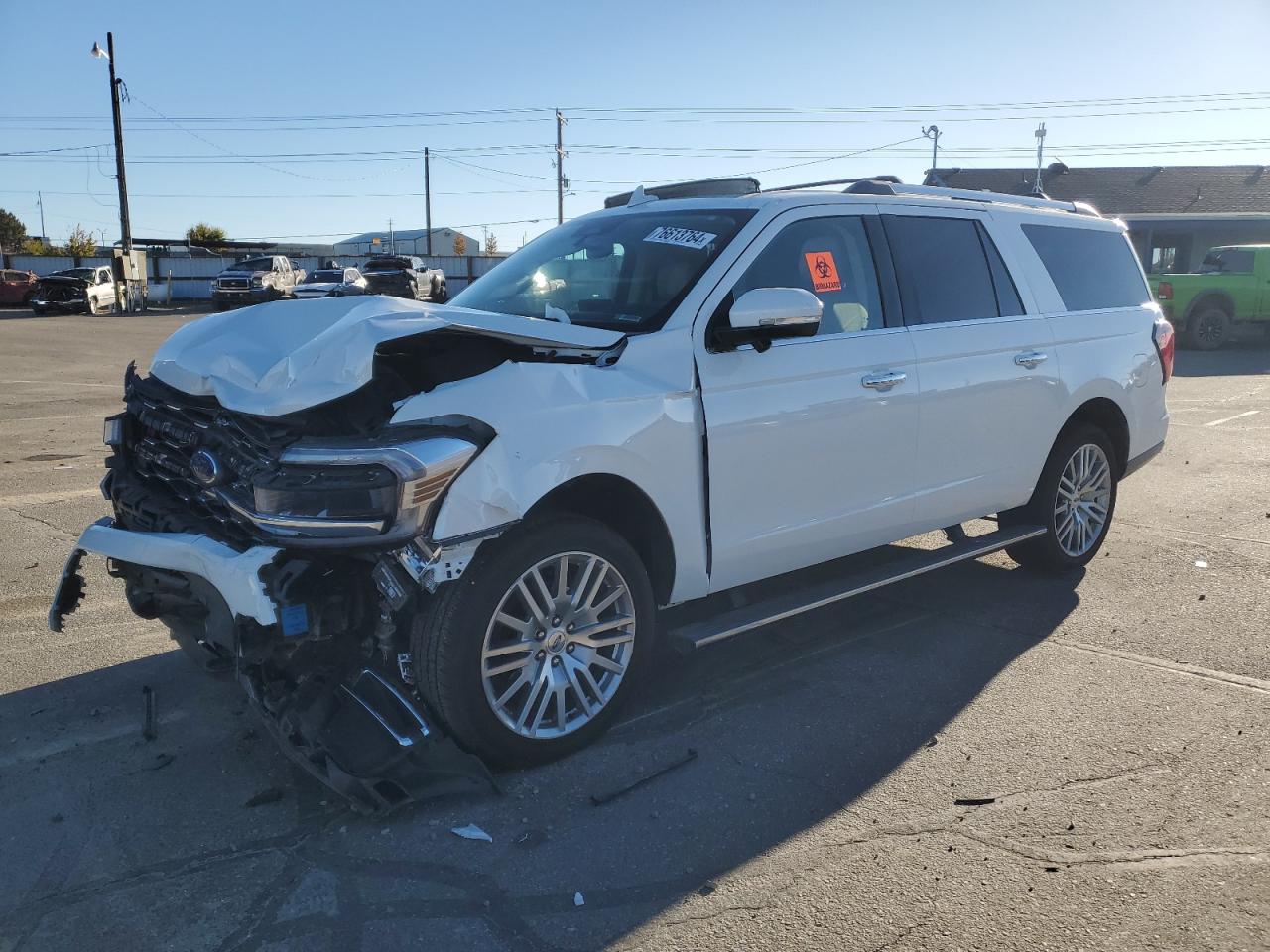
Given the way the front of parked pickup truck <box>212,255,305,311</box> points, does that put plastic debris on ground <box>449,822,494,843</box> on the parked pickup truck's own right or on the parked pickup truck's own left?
on the parked pickup truck's own left

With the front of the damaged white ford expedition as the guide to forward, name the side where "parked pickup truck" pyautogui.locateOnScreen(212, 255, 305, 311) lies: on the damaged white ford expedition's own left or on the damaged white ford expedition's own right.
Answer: on the damaged white ford expedition's own right

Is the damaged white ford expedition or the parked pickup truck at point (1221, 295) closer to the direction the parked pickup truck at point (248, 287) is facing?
the damaged white ford expedition

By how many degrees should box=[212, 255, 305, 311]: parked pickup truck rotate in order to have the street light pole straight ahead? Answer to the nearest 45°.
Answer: approximately 90° to its right

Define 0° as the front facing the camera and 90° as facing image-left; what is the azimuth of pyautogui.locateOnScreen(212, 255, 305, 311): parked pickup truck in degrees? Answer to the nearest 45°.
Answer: approximately 45°

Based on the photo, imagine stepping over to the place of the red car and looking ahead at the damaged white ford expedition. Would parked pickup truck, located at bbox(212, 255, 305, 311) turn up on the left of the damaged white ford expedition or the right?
left

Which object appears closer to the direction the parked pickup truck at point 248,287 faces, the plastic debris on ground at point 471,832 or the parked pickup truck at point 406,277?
the plastic debris on ground

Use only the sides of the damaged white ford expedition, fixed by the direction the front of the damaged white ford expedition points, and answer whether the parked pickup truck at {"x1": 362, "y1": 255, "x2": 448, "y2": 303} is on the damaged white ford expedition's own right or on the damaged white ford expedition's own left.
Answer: on the damaged white ford expedition's own right

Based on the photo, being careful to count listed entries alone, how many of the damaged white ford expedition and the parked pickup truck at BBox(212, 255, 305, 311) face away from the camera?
0

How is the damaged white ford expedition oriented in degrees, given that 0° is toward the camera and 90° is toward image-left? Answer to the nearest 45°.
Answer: approximately 45°

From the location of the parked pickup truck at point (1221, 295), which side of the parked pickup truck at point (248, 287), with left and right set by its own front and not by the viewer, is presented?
left
